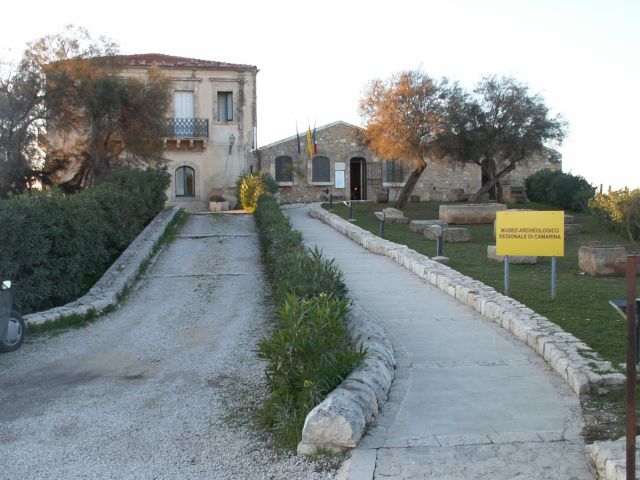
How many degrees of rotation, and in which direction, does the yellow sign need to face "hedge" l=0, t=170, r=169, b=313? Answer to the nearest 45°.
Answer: approximately 90° to its right

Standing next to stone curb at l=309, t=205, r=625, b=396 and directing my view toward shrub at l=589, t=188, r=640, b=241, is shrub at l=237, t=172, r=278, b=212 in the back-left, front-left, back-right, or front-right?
front-left

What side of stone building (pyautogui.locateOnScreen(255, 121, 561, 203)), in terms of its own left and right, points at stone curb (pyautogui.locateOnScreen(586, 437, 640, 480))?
front

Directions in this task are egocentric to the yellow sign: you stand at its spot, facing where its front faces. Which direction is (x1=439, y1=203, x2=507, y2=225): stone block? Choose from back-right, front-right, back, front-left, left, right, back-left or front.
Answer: back

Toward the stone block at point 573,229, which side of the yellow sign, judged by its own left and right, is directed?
back

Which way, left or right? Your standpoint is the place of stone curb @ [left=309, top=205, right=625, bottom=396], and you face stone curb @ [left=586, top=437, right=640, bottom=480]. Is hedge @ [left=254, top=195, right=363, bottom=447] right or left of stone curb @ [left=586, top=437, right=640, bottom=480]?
right

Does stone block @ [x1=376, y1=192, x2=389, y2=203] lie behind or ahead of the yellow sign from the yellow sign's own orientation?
behind

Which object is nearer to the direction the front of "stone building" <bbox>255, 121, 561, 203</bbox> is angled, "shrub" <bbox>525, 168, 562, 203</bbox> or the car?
the car

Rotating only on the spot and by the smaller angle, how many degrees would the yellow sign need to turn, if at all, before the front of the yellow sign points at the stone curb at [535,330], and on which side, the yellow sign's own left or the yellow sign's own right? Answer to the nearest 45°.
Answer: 0° — it already faces it

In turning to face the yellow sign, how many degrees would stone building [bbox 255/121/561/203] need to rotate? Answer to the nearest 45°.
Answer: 0° — it already faces it

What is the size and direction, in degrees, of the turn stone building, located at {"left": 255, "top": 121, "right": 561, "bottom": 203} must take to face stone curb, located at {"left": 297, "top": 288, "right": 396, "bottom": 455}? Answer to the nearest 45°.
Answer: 0° — it already faces it

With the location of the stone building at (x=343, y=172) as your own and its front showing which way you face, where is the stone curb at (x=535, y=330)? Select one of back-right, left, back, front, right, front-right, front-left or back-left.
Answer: front

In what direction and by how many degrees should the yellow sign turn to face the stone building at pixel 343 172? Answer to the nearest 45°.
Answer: approximately 180°

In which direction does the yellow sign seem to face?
toward the camera

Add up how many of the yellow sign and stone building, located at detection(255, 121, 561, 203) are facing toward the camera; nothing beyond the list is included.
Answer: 2

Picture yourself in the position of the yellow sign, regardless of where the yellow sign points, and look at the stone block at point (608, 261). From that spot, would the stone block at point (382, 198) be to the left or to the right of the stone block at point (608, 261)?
left

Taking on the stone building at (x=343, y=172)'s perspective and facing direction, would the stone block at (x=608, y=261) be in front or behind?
in front

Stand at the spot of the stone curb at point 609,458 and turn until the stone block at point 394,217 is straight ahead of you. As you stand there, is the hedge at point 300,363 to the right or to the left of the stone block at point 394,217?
left

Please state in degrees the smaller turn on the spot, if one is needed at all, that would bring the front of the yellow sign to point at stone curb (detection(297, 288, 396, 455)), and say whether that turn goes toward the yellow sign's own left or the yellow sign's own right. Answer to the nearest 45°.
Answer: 0° — it already faces it

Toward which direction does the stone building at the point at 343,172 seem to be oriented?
toward the camera
